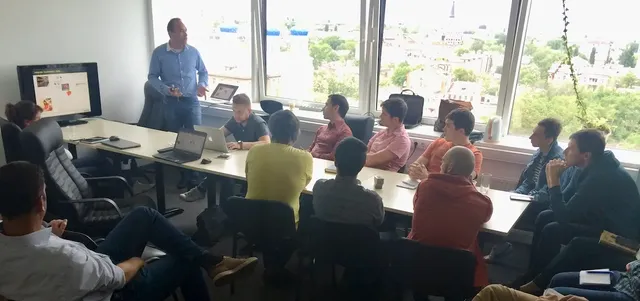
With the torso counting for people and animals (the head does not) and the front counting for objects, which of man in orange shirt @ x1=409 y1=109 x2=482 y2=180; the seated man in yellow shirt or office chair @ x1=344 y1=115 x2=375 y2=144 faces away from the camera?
the seated man in yellow shirt

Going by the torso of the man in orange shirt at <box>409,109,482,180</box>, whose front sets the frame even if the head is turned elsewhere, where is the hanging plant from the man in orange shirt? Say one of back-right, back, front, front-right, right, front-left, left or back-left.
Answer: back

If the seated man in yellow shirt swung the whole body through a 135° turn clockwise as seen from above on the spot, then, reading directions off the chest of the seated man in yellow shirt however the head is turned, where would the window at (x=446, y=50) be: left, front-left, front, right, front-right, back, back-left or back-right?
left

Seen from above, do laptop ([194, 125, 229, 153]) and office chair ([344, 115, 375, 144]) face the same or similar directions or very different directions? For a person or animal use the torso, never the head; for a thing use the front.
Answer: very different directions

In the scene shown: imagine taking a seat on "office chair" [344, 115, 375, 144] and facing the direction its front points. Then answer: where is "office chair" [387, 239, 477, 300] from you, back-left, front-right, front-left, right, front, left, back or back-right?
front-left

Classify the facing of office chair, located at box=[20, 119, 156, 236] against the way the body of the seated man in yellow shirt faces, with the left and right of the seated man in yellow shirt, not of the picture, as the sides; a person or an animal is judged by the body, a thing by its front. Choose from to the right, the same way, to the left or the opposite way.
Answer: to the right

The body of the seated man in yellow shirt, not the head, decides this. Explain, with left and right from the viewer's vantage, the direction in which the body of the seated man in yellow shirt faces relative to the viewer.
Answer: facing away from the viewer

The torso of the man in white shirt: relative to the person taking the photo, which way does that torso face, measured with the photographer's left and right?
facing away from the viewer and to the right of the viewer

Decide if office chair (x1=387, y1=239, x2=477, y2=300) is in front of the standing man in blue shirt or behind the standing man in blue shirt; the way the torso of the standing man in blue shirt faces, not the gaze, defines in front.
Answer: in front

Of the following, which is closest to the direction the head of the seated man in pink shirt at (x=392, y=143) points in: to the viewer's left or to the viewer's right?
to the viewer's left

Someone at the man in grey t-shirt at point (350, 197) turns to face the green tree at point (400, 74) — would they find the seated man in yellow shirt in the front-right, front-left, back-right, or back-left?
front-left

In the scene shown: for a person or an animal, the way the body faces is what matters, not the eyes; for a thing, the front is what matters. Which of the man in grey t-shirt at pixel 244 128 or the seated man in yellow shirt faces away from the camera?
the seated man in yellow shirt

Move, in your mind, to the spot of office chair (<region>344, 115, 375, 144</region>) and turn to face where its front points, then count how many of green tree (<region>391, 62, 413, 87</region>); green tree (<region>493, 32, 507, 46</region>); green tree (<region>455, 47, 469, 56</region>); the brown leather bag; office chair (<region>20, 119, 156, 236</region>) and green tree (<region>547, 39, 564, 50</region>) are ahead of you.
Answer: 1
